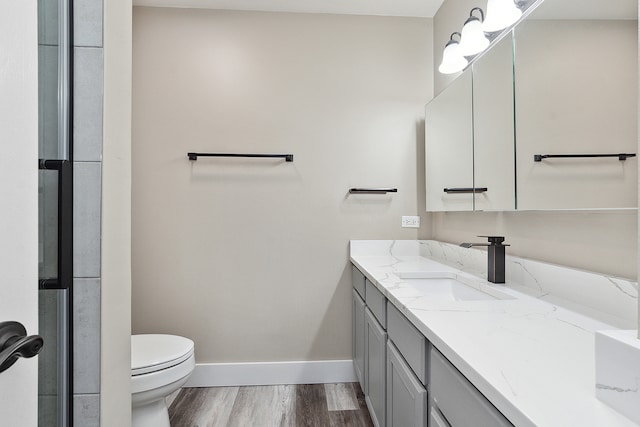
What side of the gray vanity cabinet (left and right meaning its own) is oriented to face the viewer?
left

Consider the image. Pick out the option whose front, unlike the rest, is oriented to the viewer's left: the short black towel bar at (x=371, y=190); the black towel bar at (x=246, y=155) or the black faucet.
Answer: the black faucet

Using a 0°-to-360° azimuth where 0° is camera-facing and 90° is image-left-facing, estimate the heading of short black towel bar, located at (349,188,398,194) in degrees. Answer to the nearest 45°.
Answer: approximately 0°

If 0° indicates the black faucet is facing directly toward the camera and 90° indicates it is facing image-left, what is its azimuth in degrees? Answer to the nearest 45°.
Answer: approximately 90°

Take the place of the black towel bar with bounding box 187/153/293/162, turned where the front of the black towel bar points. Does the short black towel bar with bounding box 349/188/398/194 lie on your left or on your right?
on your left

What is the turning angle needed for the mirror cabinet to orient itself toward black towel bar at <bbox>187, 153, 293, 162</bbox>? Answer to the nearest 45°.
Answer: approximately 45° to its right
